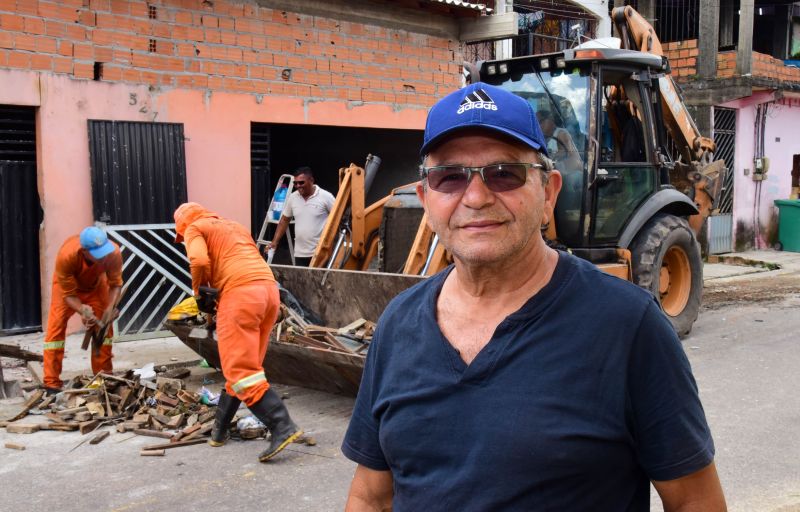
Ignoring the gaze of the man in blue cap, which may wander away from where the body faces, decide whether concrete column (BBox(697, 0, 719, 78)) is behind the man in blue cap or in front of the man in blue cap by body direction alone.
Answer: behind

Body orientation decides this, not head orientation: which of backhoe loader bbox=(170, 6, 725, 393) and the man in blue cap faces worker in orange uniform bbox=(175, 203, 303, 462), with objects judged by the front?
the backhoe loader

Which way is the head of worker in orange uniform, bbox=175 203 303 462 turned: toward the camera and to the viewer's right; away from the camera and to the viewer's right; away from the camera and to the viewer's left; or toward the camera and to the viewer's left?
away from the camera and to the viewer's left

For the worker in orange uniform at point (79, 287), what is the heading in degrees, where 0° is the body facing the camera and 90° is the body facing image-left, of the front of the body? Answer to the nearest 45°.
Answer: approximately 315°

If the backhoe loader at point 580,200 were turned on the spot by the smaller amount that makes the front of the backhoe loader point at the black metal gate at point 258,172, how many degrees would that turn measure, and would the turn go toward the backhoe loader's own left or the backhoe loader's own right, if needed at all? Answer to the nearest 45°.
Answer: approximately 90° to the backhoe loader's own right

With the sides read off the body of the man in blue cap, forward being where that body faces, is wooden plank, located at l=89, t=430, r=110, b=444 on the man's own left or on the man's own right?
on the man's own right

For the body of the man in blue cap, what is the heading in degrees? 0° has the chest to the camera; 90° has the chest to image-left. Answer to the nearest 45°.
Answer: approximately 45°

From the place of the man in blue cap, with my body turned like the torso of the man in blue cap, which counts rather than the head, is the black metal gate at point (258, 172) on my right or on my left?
on my right

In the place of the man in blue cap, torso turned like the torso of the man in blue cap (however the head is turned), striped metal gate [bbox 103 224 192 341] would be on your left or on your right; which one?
on your right
